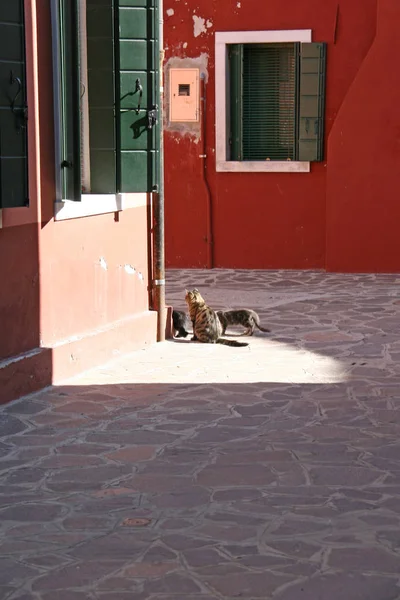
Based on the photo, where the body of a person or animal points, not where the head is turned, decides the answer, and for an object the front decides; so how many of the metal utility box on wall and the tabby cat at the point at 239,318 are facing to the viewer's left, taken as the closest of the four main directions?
1

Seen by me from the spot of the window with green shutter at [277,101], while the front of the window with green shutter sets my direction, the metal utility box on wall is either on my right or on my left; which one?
on my right

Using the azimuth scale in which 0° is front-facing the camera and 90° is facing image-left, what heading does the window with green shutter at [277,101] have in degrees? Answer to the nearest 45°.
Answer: approximately 0°

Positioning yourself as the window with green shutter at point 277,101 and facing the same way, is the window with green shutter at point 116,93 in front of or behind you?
in front

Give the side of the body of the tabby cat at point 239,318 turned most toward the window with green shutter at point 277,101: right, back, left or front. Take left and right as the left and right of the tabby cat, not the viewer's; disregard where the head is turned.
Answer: right

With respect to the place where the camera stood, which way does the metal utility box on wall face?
facing the viewer

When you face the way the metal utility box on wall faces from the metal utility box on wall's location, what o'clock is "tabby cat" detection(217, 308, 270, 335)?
The tabby cat is roughly at 12 o'clock from the metal utility box on wall.

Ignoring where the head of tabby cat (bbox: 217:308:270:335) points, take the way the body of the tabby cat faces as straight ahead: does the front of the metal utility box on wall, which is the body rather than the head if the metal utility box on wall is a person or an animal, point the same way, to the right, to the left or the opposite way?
to the left

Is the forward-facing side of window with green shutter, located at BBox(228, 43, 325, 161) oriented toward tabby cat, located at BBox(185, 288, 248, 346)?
yes

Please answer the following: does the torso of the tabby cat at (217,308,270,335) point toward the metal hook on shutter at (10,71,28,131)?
no

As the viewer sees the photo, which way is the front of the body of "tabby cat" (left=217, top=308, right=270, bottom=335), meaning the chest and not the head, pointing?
to the viewer's left

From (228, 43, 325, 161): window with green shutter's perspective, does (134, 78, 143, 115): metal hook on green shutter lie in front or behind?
in front

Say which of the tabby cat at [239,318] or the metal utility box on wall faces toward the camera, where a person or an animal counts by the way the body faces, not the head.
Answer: the metal utility box on wall
